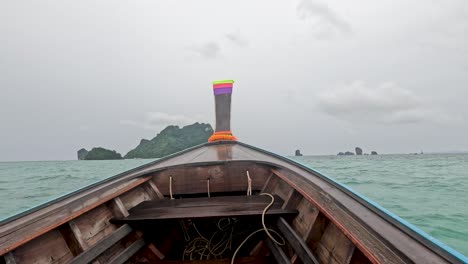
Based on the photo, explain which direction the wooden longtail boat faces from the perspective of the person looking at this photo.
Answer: facing away from the viewer
